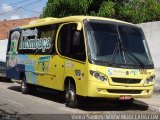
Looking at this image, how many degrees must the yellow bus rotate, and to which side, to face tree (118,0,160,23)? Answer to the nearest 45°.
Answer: approximately 135° to its left

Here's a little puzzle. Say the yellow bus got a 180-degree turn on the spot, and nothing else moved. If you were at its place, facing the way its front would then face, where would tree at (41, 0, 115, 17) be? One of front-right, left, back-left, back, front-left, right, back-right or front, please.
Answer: front-right

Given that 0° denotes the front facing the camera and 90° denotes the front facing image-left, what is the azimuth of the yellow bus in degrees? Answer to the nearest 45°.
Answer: approximately 315°
